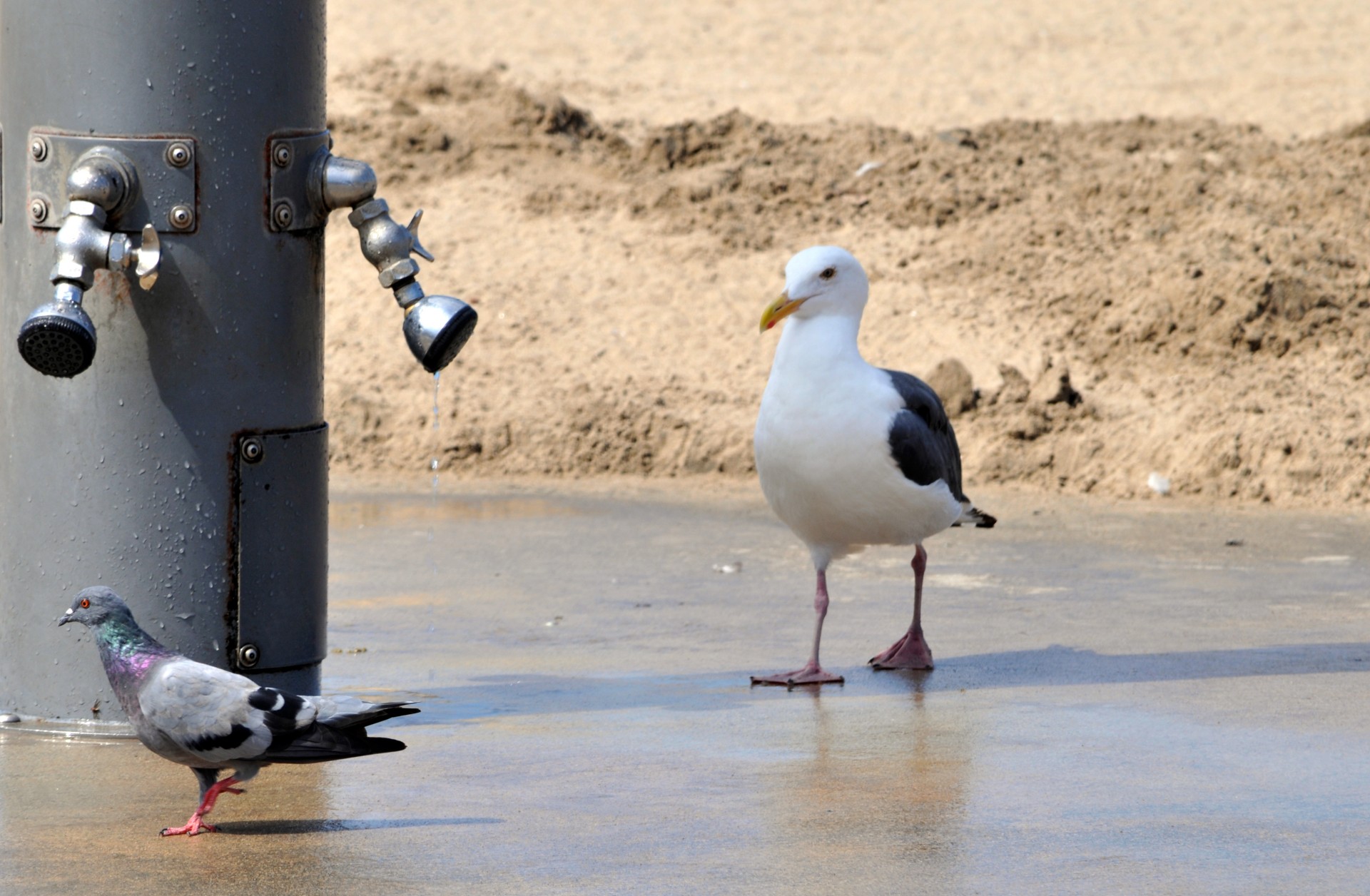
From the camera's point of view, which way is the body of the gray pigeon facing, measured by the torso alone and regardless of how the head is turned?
to the viewer's left

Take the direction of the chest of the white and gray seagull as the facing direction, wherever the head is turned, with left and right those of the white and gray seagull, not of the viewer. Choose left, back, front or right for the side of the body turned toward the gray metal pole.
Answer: front

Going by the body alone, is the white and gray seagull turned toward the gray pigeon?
yes

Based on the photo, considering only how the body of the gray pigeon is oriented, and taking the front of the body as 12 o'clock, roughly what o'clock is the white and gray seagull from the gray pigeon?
The white and gray seagull is roughly at 5 o'clock from the gray pigeon.

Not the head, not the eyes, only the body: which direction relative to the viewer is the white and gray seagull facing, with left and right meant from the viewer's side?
facing the viewer and to the left of the viewer

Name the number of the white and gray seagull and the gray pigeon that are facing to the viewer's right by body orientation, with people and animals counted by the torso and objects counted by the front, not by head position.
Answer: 0
